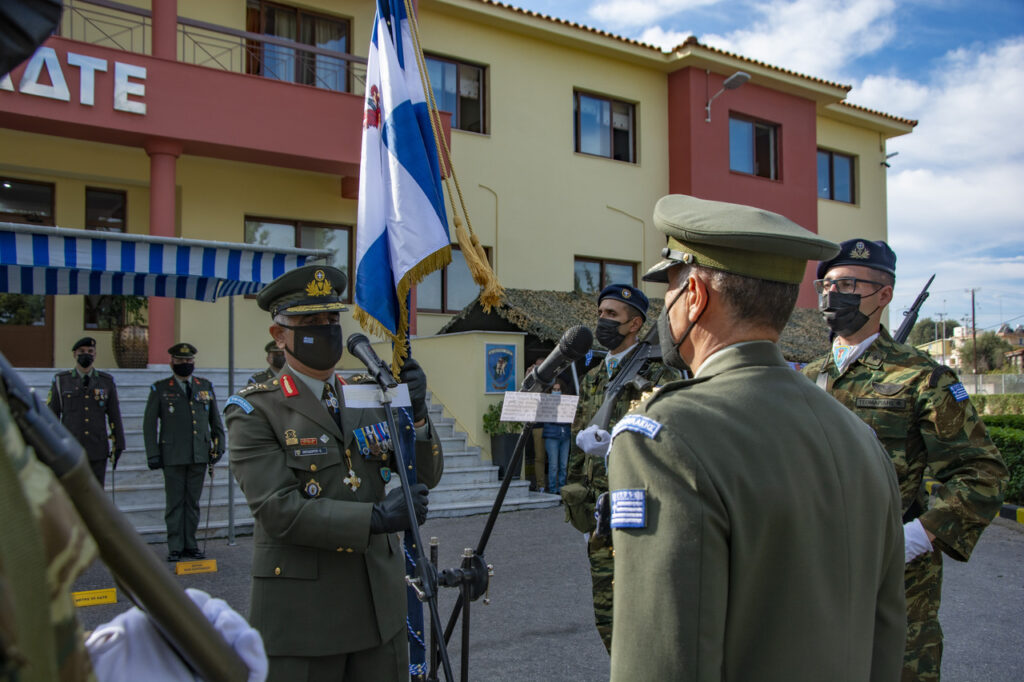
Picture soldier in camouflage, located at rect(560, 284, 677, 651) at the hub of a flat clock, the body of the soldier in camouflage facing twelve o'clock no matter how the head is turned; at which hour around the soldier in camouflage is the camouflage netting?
The camouflage netting is roughly at 4 o'clock from the soldier in camouflage.

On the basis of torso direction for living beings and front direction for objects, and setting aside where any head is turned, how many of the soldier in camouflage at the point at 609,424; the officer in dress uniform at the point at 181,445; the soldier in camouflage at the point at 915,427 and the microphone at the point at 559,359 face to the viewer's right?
1

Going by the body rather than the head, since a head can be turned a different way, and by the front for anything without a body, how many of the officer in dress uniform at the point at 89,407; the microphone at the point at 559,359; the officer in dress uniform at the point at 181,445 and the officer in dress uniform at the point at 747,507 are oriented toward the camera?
2

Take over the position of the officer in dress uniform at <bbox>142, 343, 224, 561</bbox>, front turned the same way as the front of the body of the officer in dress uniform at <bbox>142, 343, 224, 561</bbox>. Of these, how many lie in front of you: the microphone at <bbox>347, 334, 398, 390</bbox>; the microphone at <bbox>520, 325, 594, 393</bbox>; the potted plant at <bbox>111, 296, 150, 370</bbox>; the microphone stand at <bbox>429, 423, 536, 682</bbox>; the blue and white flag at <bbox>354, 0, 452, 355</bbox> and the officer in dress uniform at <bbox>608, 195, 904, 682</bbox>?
5

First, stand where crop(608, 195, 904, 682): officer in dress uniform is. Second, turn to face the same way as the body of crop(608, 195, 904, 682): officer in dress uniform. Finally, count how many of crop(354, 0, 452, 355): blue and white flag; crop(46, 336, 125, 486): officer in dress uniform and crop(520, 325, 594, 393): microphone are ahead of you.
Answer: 3

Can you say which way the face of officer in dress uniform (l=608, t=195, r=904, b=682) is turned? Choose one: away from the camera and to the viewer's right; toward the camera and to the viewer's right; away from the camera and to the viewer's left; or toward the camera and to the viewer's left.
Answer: away from the camera and to the viewer's left

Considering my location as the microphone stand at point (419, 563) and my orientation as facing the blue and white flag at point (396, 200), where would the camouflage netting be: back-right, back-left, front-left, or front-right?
front-right

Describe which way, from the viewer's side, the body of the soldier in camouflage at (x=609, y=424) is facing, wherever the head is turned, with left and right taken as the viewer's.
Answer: facing the viewer and to the left of the viewer

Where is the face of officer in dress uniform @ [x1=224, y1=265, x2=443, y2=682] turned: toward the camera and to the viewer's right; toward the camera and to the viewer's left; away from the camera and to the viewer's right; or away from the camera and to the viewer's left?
toward the camera and to the viewer's right

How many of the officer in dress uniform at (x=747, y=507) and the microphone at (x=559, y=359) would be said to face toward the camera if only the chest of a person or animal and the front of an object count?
0

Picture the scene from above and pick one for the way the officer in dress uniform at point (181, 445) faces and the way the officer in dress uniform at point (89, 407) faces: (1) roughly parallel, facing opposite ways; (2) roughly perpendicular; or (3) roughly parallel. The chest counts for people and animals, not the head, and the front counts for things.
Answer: roughly parallel

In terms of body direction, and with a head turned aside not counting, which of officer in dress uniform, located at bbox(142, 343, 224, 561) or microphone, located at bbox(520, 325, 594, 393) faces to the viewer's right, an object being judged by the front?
the microphone

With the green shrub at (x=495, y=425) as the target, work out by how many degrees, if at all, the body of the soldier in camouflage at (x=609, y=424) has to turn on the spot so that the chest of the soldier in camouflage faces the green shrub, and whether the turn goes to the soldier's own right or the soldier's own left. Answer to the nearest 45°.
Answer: approximately 135° to the soldier's own right

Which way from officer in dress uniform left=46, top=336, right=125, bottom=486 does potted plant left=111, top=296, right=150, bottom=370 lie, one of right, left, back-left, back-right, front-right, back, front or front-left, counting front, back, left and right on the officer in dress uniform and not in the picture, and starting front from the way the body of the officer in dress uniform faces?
back

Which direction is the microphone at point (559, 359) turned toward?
to the viewer's right

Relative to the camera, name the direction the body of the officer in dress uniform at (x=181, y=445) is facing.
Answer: toward the camera

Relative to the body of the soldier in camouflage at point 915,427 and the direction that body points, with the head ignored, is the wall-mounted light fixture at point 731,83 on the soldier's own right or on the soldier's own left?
on the soldier's own right

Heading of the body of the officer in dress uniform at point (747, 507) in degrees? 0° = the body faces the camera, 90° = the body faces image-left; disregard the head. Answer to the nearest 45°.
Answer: approximately 135°

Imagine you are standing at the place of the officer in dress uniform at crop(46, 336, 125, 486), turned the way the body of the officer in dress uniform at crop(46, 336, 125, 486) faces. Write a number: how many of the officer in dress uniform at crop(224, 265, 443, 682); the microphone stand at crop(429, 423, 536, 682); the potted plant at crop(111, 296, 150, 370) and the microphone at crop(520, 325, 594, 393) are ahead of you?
3

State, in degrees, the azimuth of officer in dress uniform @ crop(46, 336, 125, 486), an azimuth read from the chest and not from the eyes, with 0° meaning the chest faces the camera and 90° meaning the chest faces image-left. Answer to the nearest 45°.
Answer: approximately 0°
